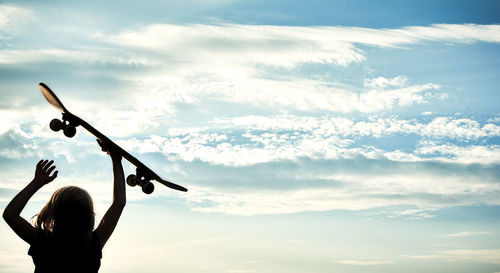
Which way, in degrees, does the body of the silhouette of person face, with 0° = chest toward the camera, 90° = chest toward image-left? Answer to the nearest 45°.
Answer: approximately 180°
